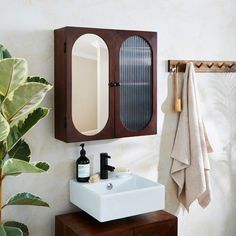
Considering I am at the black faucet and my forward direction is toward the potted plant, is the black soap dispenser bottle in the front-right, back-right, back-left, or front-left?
front-right

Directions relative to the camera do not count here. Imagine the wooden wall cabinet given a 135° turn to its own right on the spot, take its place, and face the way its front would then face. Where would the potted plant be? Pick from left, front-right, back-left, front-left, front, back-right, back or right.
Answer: front-left

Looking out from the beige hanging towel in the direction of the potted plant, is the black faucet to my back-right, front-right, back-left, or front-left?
front-right

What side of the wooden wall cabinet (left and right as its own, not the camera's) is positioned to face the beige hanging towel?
left

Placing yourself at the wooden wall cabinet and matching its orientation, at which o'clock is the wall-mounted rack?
The wall-mounted rack is roughly at 9 o'clock from the wooden wall cabinet.

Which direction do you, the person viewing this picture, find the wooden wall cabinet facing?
facing the viewer and to the right of the viewer
